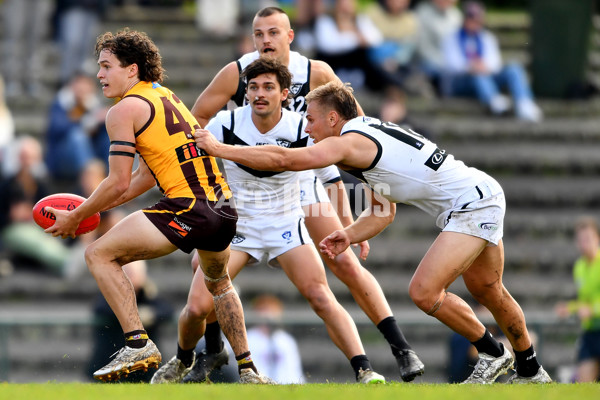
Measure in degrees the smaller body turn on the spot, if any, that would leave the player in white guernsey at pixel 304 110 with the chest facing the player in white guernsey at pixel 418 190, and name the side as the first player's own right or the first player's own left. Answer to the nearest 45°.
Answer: approximately 45° to the first player's own left

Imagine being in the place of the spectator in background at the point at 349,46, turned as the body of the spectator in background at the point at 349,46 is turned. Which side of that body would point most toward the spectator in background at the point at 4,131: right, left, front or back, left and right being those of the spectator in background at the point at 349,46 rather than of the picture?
right

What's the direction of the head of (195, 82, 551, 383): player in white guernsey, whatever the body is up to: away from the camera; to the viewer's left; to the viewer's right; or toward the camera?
to the viewer's left

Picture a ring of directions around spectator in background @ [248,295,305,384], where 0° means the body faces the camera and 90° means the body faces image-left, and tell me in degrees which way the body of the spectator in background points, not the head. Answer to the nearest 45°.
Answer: approximately 0°

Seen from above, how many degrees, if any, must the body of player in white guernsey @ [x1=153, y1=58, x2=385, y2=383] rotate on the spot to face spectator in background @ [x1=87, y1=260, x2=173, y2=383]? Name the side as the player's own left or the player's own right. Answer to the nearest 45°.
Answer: approximately 135° to the player's own right

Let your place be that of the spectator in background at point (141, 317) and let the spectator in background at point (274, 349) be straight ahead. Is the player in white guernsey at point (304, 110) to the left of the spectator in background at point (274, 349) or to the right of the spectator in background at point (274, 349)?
right

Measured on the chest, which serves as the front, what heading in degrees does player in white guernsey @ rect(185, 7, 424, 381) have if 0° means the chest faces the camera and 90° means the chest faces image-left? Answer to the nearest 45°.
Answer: approximately 0°

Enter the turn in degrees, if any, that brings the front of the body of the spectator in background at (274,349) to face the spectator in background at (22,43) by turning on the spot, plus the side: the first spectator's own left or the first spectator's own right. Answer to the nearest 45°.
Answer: approximately 135° to the first spectator's own right
